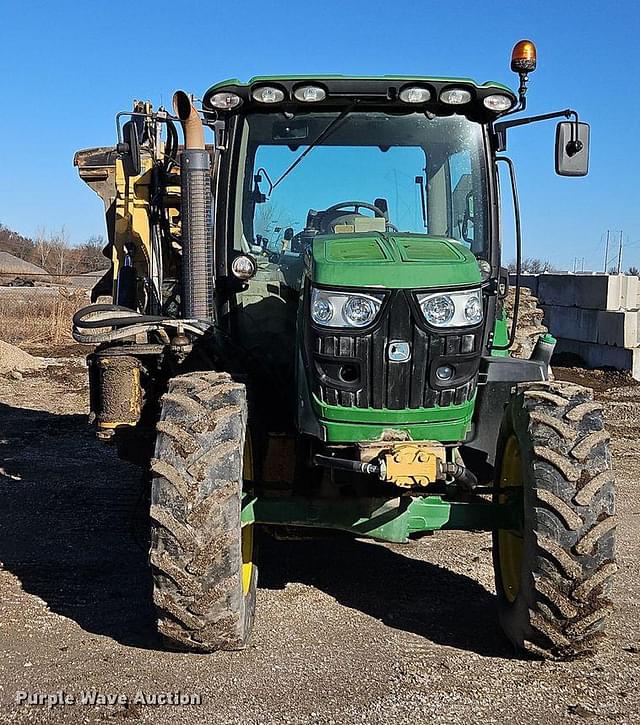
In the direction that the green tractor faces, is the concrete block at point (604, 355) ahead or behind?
behind

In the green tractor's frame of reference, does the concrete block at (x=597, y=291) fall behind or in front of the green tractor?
behind

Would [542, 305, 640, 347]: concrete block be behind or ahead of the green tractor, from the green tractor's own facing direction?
behind

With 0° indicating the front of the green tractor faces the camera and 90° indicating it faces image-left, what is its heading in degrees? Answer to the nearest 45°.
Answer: approximately 0°
